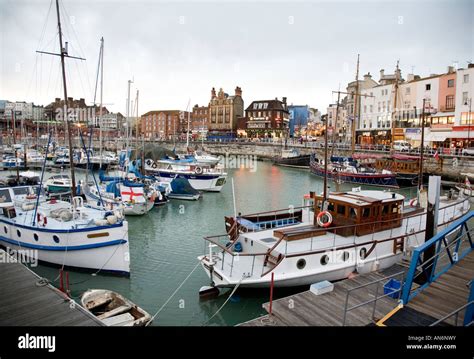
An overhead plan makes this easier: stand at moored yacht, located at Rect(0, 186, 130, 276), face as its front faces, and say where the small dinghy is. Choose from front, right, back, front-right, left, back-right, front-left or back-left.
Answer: front-right

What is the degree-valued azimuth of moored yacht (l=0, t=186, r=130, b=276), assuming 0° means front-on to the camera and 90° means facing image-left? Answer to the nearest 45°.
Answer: approximately 315°

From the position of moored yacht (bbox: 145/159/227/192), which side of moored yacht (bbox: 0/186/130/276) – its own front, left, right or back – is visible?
left

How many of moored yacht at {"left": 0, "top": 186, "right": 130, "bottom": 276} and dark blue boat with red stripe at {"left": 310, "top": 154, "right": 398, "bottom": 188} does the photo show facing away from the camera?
0
